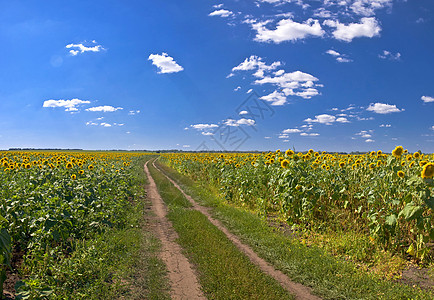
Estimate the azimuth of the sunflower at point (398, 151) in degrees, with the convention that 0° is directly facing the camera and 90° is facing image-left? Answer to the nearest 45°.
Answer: approximately 0°

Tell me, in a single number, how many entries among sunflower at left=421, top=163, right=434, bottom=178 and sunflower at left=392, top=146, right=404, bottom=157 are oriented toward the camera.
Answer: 2
